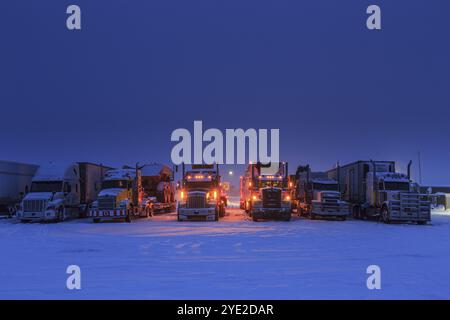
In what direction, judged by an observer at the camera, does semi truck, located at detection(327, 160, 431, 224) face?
facing the viewer and to the right of the viewer

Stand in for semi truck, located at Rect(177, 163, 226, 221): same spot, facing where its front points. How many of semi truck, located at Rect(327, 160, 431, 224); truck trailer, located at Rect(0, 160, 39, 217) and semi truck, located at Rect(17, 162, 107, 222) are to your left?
1

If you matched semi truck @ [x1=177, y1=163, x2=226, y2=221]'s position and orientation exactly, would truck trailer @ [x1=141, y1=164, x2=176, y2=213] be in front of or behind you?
behind

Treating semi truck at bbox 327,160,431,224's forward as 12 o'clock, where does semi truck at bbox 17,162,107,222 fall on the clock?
semi truck at bbox 17,162,107,222 is roughly at 4 o'clock from semi truck at bbox 327,160,431,224.

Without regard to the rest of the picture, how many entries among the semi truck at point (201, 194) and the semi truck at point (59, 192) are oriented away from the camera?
0

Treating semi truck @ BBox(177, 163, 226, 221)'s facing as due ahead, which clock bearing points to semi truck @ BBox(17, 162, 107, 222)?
semi truck @ BBox(17, 162, 107, 222) is roughly at 3 o'clock from semi truck @ BBox(177, 163, 226, 221).

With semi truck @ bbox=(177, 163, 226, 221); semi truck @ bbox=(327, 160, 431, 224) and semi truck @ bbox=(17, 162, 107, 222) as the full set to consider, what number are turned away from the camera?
0

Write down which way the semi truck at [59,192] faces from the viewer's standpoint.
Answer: facing the viewer and to the left of the viewer

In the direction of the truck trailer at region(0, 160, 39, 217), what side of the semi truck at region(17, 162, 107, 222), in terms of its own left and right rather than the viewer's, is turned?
right

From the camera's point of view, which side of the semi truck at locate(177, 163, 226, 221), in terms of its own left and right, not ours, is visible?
front

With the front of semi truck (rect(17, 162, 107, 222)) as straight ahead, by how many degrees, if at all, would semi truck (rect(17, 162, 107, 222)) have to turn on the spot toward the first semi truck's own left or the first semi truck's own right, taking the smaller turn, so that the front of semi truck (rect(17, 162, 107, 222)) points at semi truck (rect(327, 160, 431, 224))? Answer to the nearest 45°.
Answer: approximately 135° to the first semi truck's own left
